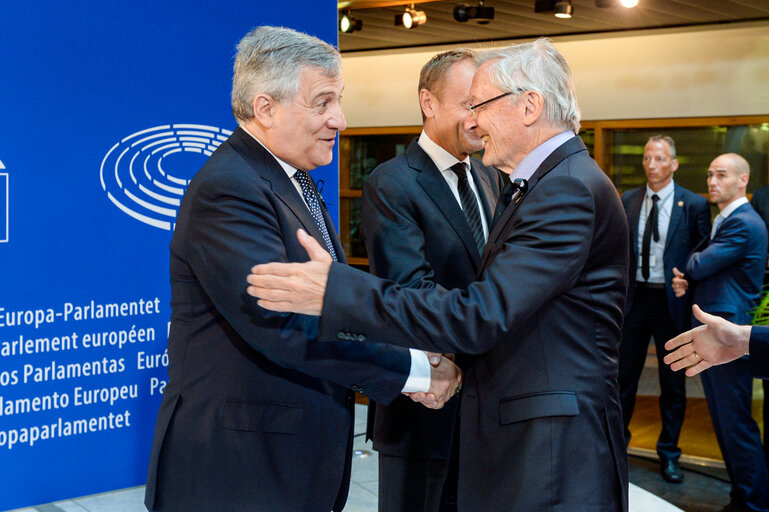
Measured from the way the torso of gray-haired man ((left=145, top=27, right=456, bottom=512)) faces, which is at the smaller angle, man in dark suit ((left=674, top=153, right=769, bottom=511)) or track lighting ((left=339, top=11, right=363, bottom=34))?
the man in dark suit

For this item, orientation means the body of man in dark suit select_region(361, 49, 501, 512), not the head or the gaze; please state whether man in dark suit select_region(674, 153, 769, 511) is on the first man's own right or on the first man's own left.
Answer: on the first man's own left

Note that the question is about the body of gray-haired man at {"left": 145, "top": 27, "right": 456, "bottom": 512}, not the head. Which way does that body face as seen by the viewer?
to the viewer's right

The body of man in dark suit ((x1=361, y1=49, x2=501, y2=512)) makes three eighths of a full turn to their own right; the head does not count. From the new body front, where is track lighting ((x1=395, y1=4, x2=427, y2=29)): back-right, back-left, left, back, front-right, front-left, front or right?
right

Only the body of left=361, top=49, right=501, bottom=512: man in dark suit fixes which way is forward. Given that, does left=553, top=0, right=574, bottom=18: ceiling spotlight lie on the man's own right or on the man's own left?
on the man's own left

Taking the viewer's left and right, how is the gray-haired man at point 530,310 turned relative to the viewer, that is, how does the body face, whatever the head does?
facing to the left of the viewer

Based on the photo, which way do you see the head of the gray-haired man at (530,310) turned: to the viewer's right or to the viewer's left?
to the viewer's left
